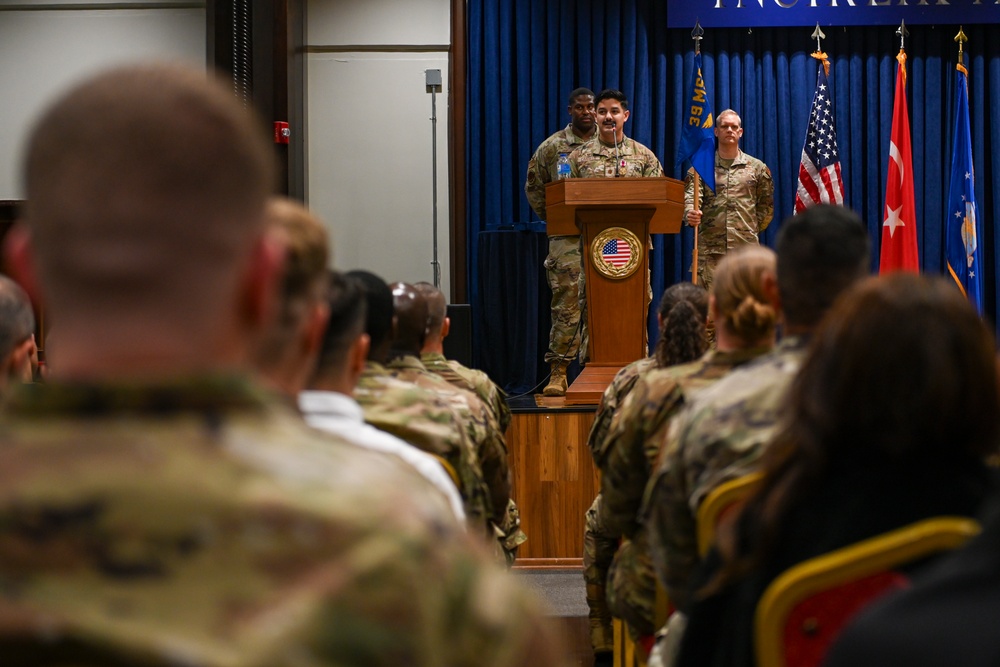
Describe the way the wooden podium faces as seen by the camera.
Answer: facing the viewer

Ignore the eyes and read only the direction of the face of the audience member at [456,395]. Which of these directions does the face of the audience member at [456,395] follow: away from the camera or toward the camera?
away from the camera

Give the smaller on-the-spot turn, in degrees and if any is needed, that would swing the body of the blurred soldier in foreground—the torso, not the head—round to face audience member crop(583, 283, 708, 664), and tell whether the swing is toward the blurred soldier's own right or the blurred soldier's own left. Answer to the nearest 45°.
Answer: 0° — they already face them

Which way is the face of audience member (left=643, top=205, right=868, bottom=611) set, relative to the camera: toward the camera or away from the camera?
away from the camera

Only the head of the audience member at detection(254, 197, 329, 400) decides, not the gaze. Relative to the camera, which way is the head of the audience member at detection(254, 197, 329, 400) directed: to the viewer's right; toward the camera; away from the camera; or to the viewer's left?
away from the camera

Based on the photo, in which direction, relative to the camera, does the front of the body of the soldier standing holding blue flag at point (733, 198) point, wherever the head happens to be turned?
toward the camera

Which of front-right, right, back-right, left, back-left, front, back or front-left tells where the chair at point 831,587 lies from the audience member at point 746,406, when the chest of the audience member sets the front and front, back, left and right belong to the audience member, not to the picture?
back

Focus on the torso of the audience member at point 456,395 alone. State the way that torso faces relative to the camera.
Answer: away from the camera

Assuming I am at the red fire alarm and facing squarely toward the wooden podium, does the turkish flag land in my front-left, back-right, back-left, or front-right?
front-left

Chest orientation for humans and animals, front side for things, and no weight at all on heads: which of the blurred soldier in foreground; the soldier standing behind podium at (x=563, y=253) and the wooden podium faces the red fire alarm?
the blurred soldier in foreground

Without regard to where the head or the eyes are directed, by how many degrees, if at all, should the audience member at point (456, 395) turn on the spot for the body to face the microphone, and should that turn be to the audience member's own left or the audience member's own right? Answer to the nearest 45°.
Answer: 0° — they already face it

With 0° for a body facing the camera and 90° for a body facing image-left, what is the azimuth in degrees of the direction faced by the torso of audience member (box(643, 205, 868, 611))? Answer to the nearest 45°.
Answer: approximately 180°

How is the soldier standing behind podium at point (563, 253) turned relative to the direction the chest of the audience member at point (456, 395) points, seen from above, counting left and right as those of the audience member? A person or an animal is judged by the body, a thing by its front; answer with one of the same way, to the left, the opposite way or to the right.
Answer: the opposite way

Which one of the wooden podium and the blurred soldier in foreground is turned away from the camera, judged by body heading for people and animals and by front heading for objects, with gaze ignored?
the blurred soldier in foreground

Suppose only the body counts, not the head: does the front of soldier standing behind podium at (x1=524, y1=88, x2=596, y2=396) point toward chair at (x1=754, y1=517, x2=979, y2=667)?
yes

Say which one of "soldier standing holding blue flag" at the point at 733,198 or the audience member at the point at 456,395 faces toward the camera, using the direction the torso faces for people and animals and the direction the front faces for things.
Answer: the soldier standing holding blue flag

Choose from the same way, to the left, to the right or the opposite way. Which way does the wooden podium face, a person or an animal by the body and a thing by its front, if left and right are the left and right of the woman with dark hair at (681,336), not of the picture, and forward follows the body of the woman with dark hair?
the opposite way

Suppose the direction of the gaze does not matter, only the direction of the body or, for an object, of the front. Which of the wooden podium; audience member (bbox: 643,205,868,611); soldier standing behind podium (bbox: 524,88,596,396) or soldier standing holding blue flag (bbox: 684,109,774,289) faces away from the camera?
the audience member

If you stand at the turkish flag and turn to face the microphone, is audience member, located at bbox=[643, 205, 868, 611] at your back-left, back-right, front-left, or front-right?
front-left

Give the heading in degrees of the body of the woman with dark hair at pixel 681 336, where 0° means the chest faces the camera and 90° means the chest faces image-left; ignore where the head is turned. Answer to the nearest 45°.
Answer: approximately 180°

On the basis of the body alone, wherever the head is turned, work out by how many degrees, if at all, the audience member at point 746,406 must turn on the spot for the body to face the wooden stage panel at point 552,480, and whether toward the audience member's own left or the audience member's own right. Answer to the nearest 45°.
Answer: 0° — they already face it
